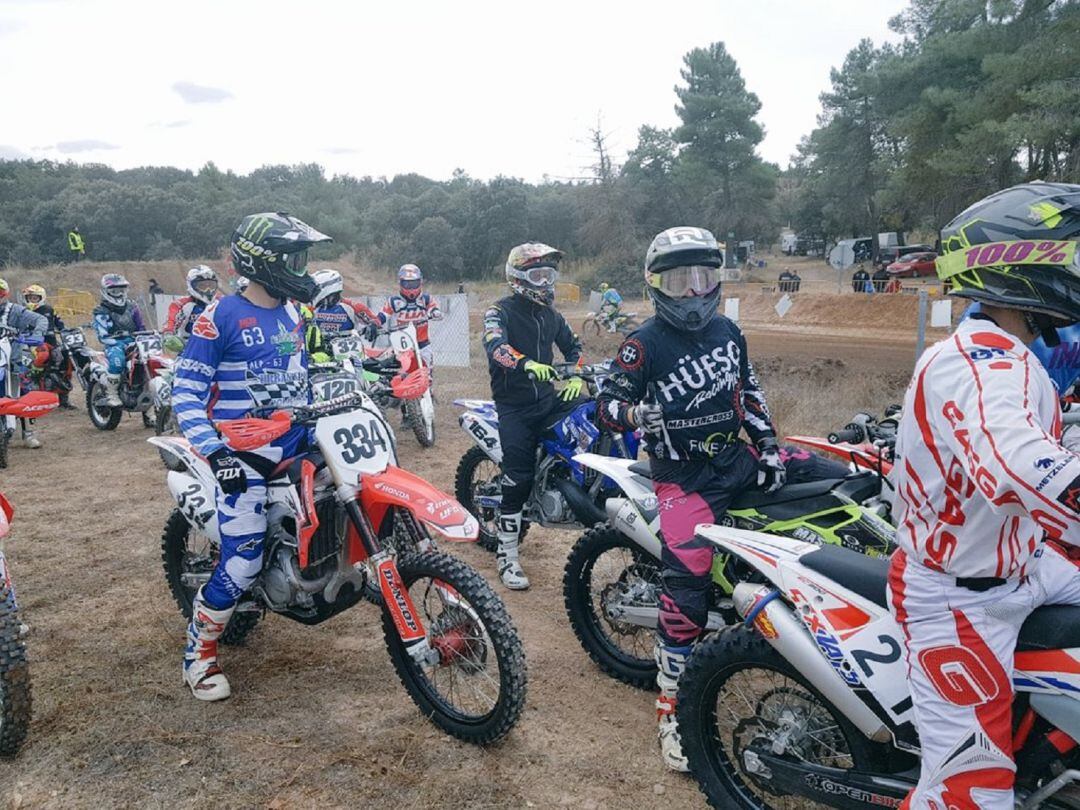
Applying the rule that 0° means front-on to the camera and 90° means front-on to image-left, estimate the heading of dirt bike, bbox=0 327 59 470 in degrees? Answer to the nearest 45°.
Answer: approximately 315°

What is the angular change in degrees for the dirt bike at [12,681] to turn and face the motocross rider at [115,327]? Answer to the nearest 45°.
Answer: approximately 135° to its left

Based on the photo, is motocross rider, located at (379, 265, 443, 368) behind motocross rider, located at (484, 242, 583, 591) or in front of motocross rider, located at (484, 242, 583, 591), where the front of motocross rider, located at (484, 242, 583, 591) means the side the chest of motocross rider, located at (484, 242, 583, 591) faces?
behind

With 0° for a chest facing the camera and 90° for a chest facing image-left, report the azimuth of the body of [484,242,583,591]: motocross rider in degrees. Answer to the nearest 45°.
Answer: approximately 315°

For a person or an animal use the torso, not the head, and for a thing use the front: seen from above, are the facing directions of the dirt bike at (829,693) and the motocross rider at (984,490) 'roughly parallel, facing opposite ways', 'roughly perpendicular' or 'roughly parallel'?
roughly parallel

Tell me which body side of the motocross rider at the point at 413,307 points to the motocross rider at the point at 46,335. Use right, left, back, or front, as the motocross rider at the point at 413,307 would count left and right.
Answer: right

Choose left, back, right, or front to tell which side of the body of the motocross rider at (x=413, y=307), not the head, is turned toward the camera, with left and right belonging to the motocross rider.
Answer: front

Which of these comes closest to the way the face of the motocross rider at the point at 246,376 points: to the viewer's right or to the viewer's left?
to the viewer's right

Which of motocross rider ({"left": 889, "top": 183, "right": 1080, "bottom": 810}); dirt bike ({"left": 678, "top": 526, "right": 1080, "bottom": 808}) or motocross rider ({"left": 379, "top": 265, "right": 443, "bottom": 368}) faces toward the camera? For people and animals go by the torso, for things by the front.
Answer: motocross rider ({"left": 379, "top": 265, "right": 443, "bottom": 368})

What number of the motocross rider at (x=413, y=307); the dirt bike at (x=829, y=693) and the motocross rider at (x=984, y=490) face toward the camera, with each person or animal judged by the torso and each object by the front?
1

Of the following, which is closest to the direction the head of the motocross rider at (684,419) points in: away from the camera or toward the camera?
toward the camera

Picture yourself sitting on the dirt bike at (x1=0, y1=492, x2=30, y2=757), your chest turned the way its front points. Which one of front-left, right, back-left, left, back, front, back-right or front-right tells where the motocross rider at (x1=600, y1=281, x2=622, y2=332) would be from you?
left
